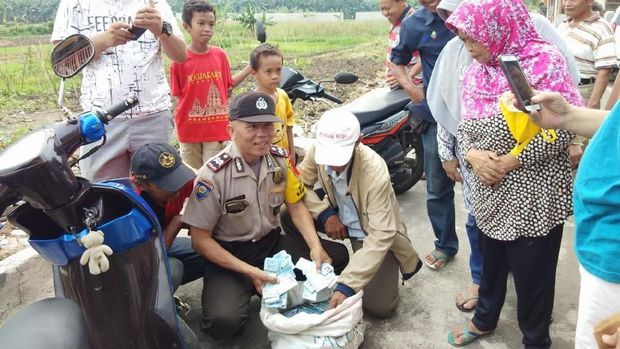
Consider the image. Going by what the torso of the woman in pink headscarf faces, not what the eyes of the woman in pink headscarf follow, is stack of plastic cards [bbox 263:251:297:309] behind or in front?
in front

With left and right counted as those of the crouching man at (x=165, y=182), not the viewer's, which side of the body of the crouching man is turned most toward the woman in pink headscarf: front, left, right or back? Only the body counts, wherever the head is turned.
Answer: front

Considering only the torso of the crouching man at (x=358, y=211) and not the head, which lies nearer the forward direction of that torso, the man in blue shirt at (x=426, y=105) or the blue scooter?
the blue scooter

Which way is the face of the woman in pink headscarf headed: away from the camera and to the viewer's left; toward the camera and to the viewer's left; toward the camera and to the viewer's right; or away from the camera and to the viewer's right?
toward the camera and to the viewer's left

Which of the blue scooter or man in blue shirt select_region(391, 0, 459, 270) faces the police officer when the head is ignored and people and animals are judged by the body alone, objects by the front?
the man in blue shirt

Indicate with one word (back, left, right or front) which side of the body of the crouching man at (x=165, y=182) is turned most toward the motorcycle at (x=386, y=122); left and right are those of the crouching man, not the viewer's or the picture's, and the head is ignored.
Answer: left

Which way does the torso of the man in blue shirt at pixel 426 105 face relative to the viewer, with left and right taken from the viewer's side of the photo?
facing the viewer and to the left of the viewer

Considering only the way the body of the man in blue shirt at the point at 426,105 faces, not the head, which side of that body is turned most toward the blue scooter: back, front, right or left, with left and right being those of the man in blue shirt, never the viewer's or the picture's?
front

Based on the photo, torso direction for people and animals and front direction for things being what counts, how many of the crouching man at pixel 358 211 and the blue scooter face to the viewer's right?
0

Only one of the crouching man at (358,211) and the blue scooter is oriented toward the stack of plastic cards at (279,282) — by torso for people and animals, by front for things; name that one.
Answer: the crouching man

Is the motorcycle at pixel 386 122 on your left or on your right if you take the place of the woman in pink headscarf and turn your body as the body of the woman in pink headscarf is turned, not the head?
on your right

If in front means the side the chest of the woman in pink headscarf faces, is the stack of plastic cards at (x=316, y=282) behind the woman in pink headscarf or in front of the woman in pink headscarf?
in front

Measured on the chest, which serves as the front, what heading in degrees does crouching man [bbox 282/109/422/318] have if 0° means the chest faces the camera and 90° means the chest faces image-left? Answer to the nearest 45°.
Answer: approximately 45°

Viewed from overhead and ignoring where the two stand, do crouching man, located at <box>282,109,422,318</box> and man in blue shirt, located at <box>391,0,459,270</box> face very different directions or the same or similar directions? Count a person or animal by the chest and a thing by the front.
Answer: same or similar directions

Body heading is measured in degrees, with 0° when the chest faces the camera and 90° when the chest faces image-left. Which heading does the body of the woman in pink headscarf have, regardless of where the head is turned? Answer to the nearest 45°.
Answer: approximately 45°

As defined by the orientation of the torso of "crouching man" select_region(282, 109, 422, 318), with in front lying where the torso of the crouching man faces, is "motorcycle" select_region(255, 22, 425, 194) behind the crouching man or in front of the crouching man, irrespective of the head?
behind

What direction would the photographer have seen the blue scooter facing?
facing away from the viewer and to the left of the viewer

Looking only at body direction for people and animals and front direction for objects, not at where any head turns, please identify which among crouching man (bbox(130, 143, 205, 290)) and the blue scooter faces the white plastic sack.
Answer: the crouching man

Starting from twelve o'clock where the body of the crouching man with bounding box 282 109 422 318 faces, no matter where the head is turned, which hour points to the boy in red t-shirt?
The boy in red t-shirt is roughly at 3 o'clock from the crouching man.

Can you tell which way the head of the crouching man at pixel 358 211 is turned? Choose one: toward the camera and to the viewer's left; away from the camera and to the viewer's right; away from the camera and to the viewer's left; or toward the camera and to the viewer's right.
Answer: toward the camera and to the viewer's left

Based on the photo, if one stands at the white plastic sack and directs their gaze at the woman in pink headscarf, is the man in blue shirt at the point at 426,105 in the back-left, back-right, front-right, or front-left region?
front-left
